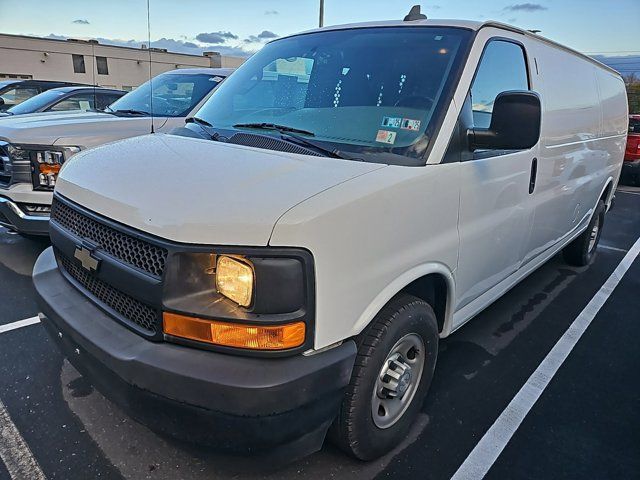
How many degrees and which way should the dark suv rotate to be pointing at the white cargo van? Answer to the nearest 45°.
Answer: approximately 45° to its left

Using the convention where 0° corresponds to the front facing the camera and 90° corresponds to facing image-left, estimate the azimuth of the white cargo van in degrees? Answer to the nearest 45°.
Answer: approximately 45°

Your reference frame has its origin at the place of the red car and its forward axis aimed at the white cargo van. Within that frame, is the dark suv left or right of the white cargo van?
right

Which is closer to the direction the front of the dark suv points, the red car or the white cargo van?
the white cargo van

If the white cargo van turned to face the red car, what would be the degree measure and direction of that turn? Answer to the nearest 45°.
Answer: approximately 180°

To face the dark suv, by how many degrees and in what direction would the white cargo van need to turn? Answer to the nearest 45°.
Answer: approximately 90° to its right

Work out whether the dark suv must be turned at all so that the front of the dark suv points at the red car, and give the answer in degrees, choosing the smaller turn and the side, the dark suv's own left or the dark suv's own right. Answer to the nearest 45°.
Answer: approximately 90° to the dark suv's own left

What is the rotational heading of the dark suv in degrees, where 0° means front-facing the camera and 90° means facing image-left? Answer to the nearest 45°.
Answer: approximately 45°
